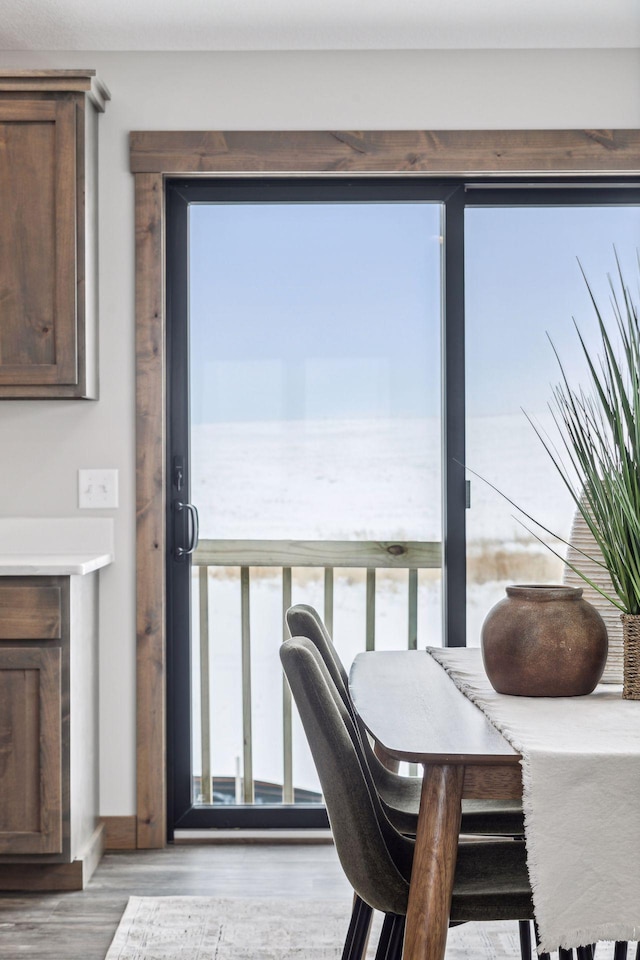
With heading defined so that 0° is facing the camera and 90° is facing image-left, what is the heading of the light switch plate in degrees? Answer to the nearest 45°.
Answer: approximately 0°

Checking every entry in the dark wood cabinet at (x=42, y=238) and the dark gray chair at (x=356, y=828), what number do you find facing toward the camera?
1

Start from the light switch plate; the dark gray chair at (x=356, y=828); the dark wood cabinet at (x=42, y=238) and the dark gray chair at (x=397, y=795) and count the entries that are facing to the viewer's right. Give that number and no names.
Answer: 2

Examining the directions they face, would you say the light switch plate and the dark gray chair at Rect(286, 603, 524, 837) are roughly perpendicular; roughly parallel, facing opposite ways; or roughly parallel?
roughly perpendicular

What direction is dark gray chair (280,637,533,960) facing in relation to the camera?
to the viewer's right

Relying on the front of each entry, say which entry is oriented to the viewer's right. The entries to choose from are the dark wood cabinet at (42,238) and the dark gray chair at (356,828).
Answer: the dark gray chair

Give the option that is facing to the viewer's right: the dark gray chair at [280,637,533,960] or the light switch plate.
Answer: the dark gray chair

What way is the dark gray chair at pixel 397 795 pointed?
to the viewer's right
